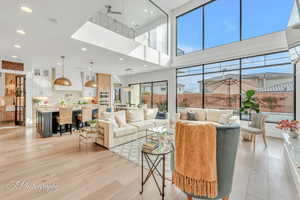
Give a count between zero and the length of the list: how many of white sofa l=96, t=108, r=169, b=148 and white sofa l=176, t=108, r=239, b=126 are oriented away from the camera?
0

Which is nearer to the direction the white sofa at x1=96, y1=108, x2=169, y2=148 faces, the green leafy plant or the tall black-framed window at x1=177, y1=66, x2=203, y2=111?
the green leafy plant

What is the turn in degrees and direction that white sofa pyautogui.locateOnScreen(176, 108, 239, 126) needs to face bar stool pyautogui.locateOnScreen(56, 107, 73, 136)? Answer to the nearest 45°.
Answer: approximately 45° to its right

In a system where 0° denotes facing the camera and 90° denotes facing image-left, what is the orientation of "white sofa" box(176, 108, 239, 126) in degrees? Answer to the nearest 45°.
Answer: approximately 0°

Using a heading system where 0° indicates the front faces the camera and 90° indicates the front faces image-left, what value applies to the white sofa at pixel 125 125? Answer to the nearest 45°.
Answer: approximately 315°

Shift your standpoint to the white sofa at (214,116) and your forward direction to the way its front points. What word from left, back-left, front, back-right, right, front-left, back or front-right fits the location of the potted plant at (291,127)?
front-left

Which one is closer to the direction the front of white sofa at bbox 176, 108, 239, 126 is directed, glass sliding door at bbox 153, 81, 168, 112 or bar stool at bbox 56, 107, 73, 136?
the bar stool

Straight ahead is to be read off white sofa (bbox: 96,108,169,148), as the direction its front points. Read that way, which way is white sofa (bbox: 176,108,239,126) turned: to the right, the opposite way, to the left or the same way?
to the right

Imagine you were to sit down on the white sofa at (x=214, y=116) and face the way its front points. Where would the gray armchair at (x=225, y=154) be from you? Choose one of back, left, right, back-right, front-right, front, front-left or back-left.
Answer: front

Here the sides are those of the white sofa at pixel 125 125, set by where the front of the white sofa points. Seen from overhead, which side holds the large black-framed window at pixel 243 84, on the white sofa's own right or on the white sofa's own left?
on the white sofa's own left

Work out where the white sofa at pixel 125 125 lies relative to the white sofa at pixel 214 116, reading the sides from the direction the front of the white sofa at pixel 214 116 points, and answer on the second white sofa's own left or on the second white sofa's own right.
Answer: on the second white sofa's own right

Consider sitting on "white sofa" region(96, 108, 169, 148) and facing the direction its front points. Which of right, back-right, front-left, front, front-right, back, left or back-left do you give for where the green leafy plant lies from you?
front-left

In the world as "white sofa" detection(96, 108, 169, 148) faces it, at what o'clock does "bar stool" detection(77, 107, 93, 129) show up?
The bar stool is roughly at 6 o'clock from the white sofa.

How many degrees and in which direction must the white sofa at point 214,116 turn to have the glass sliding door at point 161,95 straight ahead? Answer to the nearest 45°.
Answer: approximately 135° to its right
